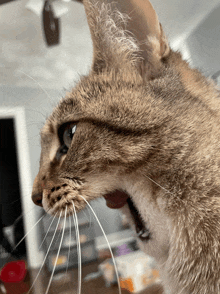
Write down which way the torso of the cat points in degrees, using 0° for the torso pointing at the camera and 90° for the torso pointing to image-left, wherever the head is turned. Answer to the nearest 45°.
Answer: approximately 90°
